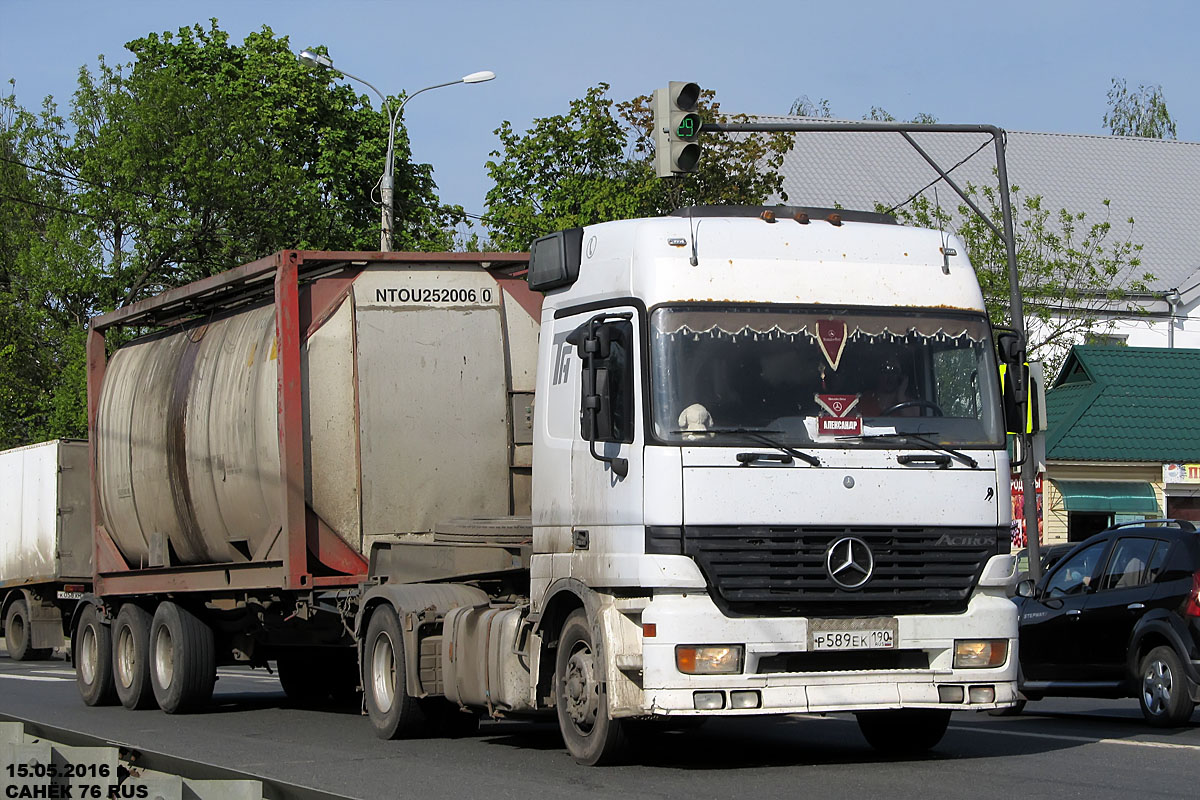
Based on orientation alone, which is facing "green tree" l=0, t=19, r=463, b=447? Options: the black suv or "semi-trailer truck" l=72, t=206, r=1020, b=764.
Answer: the black suv

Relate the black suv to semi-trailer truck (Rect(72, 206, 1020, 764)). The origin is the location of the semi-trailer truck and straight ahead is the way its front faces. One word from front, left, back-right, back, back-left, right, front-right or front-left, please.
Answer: left

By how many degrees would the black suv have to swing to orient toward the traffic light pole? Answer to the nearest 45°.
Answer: approximately 45° to its right

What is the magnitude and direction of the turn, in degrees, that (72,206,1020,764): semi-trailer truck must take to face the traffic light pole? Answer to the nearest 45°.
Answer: approximately 90° to its left

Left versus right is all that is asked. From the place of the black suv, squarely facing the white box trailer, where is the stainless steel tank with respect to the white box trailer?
left

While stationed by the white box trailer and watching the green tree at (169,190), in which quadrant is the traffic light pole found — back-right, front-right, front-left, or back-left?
back-right

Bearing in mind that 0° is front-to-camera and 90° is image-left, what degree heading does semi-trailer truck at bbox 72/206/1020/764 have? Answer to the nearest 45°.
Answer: approximately 315°

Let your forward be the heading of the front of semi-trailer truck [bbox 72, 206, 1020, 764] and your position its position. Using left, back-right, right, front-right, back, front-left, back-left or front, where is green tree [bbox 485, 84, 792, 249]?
back-left

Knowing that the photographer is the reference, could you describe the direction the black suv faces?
facing away from the viewer and to the left of the viewer

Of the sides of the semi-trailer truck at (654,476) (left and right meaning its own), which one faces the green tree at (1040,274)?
left
